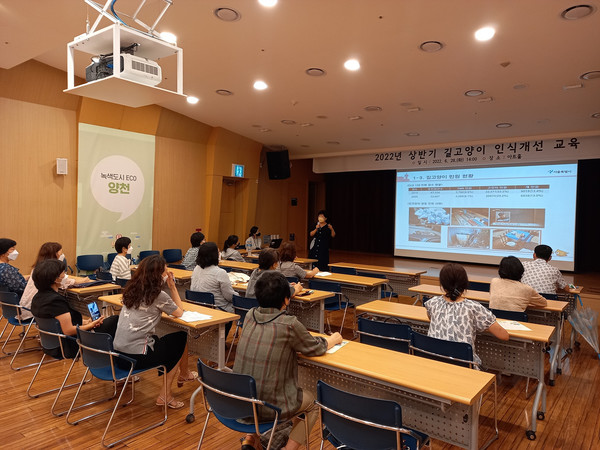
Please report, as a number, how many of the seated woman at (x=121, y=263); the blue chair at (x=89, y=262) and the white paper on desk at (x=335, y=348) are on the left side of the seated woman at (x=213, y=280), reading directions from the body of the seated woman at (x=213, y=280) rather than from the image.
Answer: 2

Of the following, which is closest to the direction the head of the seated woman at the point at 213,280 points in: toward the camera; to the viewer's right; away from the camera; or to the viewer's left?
away from the camera

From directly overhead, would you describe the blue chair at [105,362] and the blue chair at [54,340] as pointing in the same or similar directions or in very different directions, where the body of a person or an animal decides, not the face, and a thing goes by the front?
same or similar directions

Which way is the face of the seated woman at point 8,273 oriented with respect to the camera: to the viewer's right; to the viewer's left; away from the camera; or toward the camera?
to the viewer's right

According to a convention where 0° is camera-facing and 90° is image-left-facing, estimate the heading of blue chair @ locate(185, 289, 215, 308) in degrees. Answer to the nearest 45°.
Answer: approximately 225°

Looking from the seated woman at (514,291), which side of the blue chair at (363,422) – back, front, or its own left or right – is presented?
front

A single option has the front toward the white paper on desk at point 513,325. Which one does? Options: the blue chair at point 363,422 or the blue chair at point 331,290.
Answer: the blue chair at point 363,422

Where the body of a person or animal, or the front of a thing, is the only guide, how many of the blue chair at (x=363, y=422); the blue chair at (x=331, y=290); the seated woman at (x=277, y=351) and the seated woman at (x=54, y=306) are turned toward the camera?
0

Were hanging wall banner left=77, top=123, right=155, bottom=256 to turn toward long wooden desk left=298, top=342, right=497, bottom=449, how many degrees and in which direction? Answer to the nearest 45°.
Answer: approximately 45° to its right

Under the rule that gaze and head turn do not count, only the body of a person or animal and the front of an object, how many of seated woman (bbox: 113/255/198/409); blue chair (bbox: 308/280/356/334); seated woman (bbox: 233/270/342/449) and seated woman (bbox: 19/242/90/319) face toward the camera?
0

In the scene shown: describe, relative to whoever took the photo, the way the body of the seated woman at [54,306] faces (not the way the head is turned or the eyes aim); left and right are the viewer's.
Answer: facing away from the viewer and to the right of the viewer

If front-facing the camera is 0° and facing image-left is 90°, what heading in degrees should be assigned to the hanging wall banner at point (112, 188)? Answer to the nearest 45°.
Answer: approximately 315°

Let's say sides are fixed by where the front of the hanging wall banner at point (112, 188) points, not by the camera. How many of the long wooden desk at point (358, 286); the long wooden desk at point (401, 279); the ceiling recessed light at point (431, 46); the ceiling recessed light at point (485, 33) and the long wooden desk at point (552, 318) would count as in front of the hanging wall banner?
5

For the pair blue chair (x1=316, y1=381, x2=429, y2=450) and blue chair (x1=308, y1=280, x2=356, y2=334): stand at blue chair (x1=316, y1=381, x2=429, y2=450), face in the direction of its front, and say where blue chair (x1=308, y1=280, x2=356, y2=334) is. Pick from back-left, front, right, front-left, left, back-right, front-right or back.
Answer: front-left

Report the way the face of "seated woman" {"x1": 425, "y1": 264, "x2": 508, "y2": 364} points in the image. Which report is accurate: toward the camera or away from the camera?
away from the camera

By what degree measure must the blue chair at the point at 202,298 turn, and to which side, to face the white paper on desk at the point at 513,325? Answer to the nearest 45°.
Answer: approximately 90° to its right
